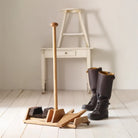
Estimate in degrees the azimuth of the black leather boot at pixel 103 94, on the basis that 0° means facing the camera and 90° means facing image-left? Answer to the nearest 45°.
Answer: approximately 45°
